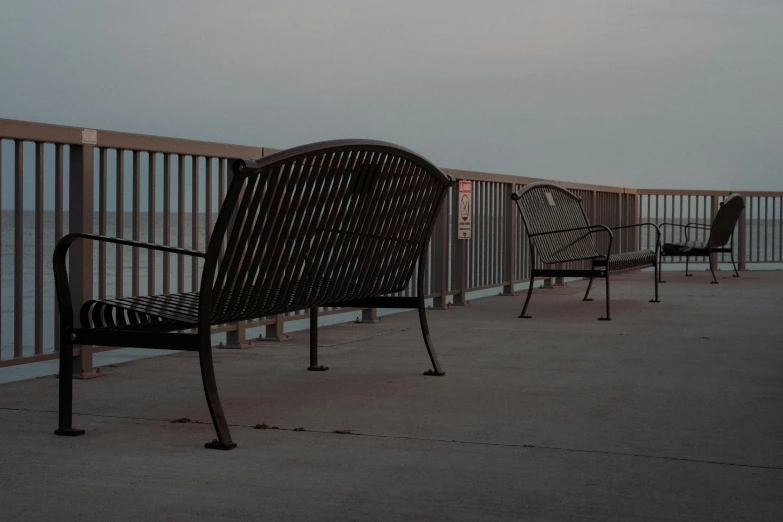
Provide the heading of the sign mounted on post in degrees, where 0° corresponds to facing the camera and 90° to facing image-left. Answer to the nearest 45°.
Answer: approximately 315°

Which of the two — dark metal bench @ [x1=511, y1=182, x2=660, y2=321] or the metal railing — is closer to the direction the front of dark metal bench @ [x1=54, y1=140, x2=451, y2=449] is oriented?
the metal railing

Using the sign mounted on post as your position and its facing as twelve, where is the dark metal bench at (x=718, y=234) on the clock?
The dark metal bench is roughly at 9 o'clock from the sign mounted on post.

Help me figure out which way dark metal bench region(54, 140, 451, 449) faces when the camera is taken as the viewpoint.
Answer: facing away from the viewer and to the left of the viewer

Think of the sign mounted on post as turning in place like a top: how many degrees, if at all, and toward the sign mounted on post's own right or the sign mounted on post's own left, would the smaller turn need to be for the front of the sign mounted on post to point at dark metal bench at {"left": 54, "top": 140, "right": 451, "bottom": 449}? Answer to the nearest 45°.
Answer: approximately 45° to the sign mounted on post's own right

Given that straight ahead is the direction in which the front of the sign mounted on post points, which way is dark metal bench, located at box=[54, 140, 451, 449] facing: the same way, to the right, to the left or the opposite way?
the opposite way

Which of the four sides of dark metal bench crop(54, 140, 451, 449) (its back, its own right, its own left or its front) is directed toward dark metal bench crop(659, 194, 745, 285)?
right

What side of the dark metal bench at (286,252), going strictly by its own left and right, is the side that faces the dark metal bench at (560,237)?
right
